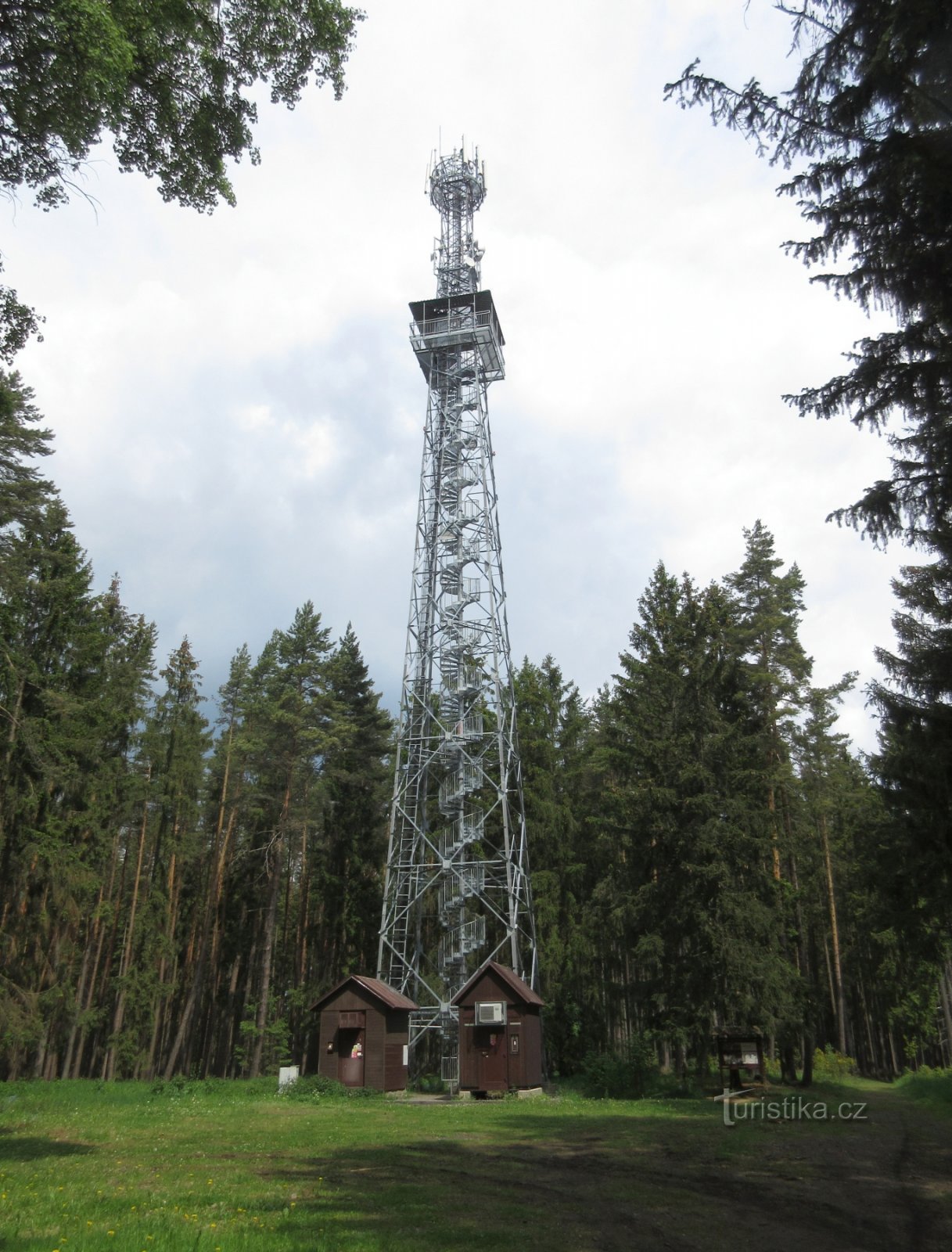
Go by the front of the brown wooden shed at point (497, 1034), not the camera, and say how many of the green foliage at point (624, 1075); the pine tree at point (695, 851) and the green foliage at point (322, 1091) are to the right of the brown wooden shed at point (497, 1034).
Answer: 1

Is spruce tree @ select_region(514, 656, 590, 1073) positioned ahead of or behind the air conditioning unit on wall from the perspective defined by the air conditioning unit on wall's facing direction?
behind

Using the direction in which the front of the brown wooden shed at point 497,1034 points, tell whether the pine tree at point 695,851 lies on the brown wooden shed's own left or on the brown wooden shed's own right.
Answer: on the brown wooden shed's own left

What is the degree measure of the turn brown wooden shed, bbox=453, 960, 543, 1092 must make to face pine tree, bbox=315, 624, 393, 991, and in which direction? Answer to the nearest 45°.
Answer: approximately 135° to its right

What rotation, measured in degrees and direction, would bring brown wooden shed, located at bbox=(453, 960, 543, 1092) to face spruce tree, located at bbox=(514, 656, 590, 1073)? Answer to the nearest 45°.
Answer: approximately 180°

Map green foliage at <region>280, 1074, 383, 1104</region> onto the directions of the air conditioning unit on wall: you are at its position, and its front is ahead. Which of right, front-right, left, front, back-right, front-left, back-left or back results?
right

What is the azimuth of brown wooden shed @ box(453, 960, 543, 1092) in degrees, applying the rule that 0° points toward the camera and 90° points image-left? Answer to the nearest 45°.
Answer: approximately 0°

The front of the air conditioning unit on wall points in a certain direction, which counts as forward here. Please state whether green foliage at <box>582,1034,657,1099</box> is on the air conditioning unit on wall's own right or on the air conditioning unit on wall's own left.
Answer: on the air conditioning unit on wall's own left

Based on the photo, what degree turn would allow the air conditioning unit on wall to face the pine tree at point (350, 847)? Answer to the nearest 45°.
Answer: approximately 135° to its right

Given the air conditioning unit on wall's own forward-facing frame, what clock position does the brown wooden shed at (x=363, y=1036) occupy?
The brown wooden shed is roughly at 4 o'clock from the air conditioning unit on wall.
